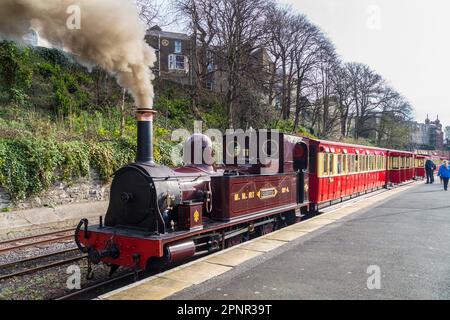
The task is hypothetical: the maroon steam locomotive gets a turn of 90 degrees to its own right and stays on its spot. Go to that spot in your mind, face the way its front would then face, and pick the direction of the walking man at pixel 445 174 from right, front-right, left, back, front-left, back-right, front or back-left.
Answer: right

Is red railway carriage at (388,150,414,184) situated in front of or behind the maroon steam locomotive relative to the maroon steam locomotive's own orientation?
behind

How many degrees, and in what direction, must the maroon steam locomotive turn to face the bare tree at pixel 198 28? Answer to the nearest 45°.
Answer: approximately 135° to its right

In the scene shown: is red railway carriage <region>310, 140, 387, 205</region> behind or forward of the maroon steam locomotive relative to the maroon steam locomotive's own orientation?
behind

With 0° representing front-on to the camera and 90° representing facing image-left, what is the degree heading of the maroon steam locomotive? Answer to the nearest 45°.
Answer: approximately 45°

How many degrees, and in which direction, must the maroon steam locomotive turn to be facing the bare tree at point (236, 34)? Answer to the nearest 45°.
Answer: approximately 135° to its right

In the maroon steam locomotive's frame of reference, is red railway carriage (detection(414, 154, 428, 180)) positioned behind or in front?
behind

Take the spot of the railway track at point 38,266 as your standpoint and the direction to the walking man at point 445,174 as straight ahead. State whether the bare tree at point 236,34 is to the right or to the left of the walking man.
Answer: left

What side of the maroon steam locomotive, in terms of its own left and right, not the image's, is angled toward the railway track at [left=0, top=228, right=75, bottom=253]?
right

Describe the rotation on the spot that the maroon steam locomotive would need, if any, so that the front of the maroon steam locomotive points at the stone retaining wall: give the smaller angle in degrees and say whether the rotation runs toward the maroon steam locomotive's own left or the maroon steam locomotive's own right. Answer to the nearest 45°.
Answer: approximately 90° to the maroon steam locomotive's own right
